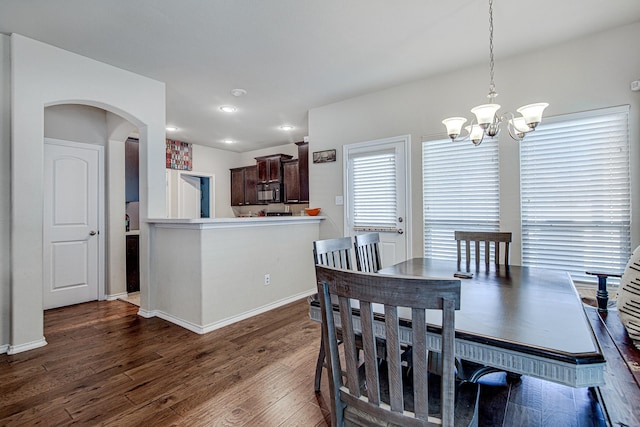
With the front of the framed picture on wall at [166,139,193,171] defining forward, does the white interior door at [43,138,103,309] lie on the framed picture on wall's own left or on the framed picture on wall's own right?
on the framed picture on wall's own right

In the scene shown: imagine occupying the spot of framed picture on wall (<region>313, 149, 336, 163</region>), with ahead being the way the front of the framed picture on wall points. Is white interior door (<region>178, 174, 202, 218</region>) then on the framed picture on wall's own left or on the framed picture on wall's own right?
on the framed picture on wall's own right

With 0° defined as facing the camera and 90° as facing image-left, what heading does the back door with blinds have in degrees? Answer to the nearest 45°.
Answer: approximately 45°

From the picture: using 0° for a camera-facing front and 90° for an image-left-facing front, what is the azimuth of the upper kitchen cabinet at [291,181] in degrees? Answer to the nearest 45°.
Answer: approximately 45°
